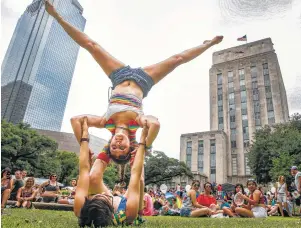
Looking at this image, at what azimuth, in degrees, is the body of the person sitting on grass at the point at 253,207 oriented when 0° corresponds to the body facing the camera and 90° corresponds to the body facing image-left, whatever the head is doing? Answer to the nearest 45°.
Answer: approximately 90°

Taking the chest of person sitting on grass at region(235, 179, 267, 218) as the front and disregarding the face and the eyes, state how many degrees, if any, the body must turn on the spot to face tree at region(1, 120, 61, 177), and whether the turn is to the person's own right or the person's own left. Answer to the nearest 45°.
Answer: approximately 45° to the person's own right

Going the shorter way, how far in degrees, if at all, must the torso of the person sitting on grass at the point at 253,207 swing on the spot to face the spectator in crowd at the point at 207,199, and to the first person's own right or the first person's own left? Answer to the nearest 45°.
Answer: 0° — they already face them

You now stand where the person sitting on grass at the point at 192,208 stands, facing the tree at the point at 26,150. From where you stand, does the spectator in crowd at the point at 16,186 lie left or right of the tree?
left

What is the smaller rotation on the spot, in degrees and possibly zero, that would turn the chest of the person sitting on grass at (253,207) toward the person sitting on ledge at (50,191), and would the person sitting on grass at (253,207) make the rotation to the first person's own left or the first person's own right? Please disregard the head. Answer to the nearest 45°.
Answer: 0° — they already face them
